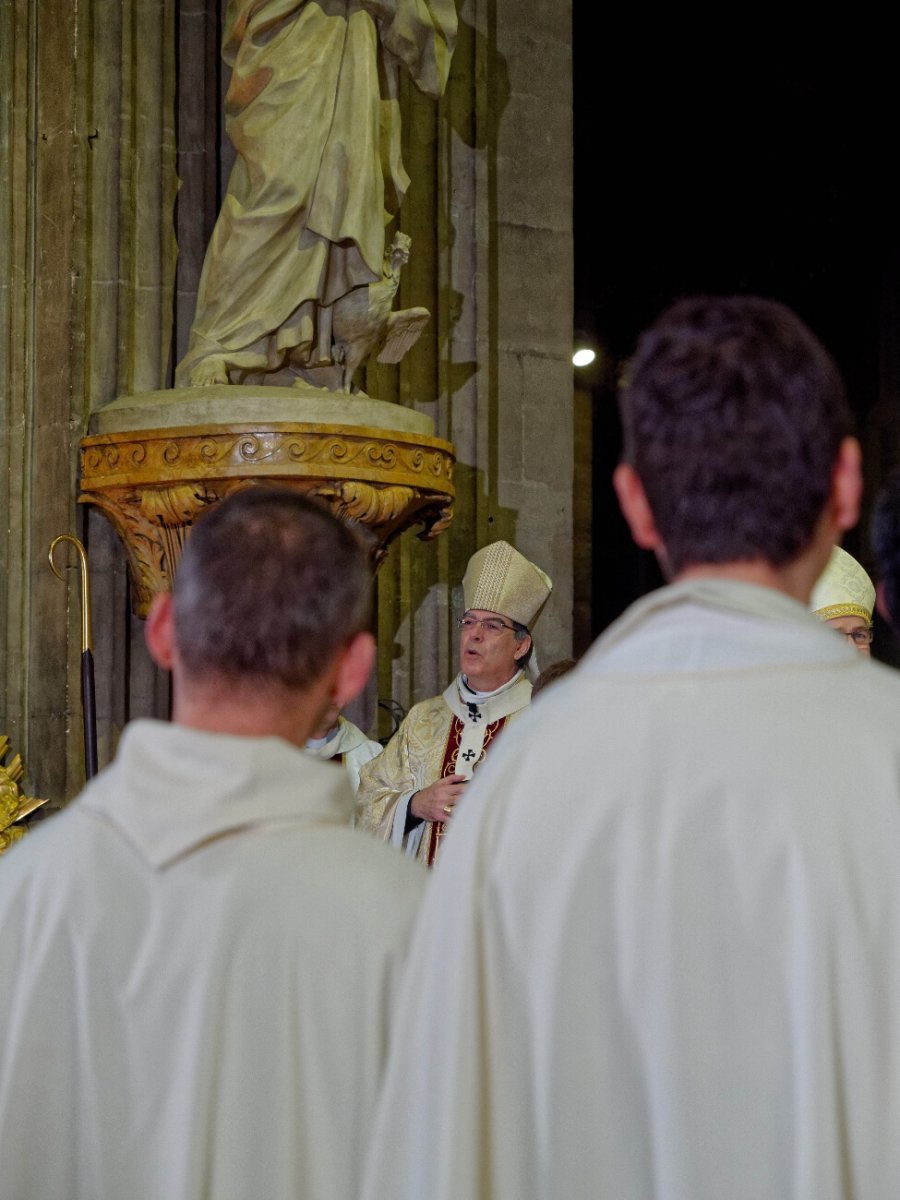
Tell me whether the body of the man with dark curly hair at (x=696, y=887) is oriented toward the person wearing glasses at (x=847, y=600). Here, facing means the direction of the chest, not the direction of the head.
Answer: yes

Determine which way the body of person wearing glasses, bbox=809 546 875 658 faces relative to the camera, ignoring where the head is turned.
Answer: toward the camera

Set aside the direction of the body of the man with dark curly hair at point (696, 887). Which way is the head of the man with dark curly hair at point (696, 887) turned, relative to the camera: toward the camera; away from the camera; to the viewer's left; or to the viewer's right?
away from the camera

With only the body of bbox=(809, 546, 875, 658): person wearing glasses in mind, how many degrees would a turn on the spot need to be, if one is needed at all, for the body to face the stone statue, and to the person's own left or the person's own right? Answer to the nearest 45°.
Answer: approximately 90° to the person's own right

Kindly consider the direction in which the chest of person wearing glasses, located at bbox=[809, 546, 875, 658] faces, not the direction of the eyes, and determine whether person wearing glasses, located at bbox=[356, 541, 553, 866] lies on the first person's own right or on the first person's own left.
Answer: on the first person's own right

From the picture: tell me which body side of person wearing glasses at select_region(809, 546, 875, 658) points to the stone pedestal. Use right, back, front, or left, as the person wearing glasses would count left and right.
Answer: right

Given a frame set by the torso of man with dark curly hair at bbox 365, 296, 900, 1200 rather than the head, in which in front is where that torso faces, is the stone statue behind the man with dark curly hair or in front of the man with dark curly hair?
in front

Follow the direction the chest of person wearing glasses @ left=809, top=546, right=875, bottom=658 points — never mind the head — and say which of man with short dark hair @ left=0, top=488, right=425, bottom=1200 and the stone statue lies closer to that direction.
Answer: the man with short dark hair

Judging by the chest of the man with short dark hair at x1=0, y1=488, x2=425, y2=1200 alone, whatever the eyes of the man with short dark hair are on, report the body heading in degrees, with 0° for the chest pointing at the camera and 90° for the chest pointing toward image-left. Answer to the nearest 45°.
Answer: approximately 180°

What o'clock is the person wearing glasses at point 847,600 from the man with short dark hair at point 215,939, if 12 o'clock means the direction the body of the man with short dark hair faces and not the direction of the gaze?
The person wearing glasses is roughly at 1 o'clock from the man with short dark hair.

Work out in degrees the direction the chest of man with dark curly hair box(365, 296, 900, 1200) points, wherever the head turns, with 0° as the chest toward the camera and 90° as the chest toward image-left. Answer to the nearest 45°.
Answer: approximately 180°

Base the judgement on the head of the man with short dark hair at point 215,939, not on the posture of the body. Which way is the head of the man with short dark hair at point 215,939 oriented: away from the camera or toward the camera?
away from the camera

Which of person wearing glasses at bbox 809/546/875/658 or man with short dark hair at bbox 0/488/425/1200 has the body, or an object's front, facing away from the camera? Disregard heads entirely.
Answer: the man with short dark hair

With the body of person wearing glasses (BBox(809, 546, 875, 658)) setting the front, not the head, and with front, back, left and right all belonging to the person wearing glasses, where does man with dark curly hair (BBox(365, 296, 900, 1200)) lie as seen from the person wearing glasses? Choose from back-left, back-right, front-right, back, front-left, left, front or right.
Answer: front
